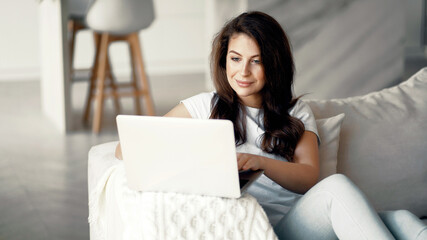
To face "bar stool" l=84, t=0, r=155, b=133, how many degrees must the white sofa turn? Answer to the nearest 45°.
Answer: approximately 90° to its right

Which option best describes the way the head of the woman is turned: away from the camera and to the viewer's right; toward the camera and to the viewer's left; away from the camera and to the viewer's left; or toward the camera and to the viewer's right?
toward the camera and to the viewer's left

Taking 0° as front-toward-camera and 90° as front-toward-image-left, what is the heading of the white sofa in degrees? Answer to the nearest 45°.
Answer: approximately 45°

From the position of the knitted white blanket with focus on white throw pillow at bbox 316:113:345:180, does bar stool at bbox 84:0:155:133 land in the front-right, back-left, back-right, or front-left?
front-left
